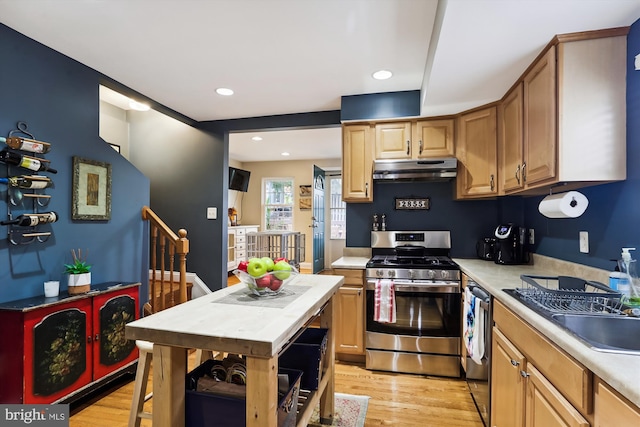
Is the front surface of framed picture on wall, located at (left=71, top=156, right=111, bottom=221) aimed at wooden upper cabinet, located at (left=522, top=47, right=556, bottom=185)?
yes

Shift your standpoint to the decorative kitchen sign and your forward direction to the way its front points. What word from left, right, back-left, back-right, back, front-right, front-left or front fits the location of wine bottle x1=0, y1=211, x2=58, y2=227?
front-right

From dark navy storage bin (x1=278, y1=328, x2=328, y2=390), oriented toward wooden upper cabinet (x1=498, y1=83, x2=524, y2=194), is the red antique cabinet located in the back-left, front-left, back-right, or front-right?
back-left

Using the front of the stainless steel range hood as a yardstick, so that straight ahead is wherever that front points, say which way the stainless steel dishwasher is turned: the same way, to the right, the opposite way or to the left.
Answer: to the right

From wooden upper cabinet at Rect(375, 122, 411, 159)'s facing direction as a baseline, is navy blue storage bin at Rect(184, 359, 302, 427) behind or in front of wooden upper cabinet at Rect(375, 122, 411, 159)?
in front

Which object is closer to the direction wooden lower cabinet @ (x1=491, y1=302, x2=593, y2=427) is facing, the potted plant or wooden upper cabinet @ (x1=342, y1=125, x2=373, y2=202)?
the potted plant

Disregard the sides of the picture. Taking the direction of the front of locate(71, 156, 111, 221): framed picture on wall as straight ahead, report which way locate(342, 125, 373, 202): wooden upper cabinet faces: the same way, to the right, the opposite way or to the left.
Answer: to the right

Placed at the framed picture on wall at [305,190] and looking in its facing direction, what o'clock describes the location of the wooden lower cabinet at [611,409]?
The wooden lower cabinet is roughly at 12 o'clock from the framed picture on wall.

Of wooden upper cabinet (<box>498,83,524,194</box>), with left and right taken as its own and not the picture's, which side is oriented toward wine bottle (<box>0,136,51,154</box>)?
front
